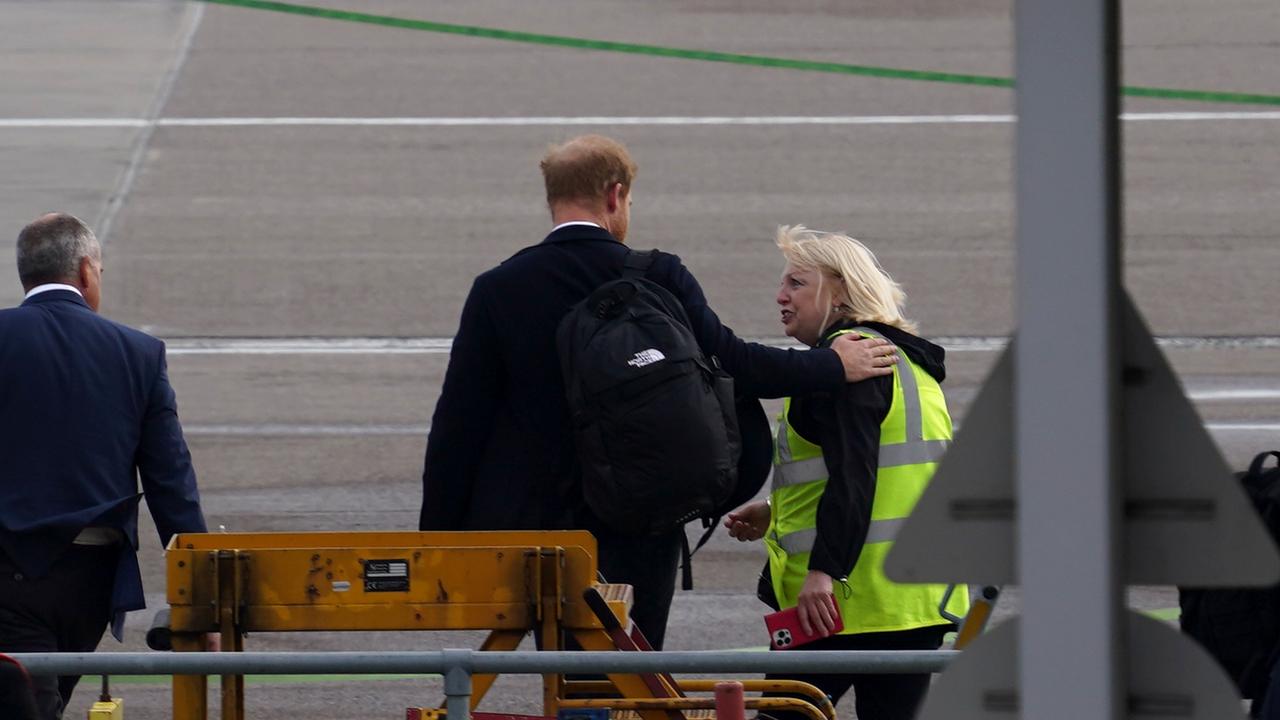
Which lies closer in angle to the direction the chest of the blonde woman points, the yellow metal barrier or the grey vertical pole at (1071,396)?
the yellow metal barrier

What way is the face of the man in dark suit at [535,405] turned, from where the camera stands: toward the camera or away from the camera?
away from the camera

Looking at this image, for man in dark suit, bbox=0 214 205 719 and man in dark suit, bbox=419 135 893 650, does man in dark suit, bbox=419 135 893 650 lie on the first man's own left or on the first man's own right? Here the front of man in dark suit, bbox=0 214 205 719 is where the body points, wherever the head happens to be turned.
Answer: on the first man's own right

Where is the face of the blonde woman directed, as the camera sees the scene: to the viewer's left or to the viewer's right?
to the viewer's left

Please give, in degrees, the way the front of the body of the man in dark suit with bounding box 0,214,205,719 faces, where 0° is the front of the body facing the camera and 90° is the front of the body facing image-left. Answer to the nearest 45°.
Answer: approximately 180°

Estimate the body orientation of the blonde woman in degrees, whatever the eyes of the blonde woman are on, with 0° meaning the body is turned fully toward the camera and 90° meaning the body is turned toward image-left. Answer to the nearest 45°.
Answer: approximately 90°

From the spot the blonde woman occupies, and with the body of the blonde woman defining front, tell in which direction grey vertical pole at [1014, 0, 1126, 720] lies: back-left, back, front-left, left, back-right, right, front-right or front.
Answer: left

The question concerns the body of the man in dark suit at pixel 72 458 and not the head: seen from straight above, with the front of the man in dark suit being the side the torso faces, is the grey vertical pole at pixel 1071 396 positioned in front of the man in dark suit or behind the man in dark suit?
behind

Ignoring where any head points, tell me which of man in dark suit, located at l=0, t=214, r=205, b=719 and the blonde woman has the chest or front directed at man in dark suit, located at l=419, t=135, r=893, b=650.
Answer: the blonde woman

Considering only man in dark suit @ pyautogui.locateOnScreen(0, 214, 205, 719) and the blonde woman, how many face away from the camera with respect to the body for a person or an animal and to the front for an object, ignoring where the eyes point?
1

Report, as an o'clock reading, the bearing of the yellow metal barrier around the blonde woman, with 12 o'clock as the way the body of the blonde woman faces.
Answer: The yellow metal barrier is roughly at 11 o'clock from the blonde woman.
